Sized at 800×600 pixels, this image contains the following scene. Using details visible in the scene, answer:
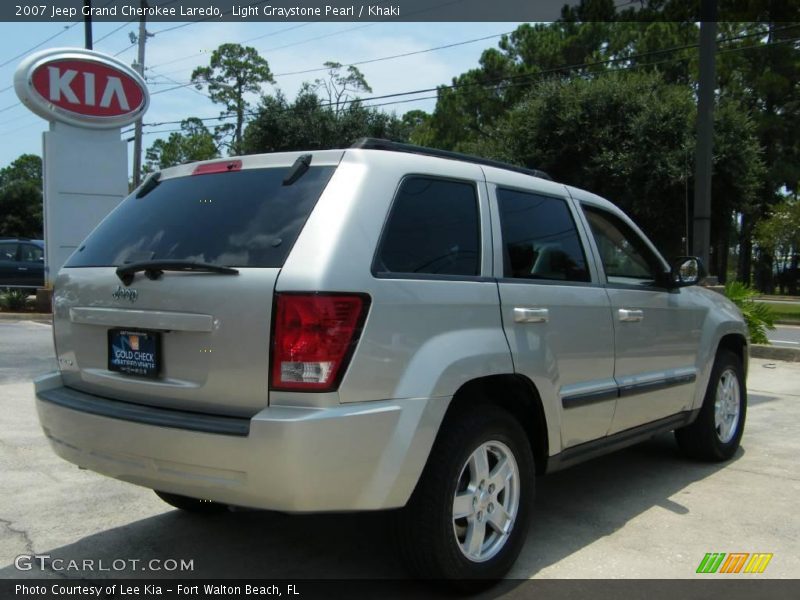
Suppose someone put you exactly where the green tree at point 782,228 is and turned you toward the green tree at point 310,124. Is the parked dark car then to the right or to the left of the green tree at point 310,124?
left

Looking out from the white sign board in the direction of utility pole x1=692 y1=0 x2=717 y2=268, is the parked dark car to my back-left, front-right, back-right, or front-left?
back-left

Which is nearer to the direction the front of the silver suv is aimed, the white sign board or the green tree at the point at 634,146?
the green tree

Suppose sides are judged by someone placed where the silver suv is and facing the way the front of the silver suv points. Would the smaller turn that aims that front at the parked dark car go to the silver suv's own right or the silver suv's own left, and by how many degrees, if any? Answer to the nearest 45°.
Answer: approximately 90° to the silver suv's own left

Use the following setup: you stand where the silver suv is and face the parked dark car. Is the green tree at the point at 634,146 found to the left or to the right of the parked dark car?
right

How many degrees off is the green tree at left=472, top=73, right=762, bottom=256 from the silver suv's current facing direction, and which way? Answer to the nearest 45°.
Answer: approximately 45° to its left

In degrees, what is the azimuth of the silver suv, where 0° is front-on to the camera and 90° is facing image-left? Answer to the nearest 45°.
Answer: approximately 225°

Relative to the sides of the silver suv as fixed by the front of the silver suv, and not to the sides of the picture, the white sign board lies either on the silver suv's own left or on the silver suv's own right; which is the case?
on the silver suv's own left

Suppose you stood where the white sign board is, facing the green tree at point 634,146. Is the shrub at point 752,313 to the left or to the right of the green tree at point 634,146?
right

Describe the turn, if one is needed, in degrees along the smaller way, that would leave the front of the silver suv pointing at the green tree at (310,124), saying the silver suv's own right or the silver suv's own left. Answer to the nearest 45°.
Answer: approximately 45° to the silver suv's own left
